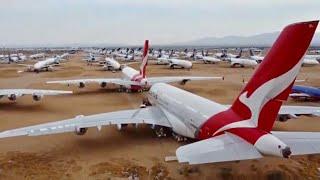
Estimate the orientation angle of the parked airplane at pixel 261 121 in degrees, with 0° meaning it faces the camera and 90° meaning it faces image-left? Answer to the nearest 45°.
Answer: approximately 135°

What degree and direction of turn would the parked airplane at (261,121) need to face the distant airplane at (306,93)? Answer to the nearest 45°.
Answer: approximately 90° to its right
